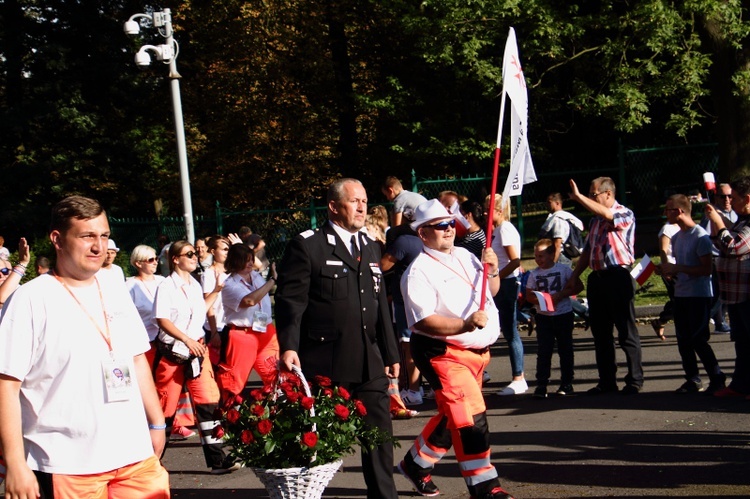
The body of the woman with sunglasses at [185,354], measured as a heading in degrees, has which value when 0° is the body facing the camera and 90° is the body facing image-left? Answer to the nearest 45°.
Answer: approximately 315°

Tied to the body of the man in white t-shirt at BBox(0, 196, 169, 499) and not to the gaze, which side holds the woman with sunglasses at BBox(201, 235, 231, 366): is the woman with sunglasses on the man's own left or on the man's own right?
on the man's own left

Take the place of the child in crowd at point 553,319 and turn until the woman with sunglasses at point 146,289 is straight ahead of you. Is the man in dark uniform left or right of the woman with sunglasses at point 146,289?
left

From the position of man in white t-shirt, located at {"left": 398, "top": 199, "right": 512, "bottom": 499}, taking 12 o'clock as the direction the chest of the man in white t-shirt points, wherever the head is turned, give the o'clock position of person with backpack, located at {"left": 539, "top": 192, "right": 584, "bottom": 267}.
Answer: The person with backpack is roughly at 8 o'clock from the man in white t-shirt.

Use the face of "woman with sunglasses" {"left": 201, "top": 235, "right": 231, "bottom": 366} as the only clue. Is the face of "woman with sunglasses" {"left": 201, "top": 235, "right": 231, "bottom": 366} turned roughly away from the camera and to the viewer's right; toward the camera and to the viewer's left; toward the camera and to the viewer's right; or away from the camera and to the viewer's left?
toward the camera and to the viewer's right

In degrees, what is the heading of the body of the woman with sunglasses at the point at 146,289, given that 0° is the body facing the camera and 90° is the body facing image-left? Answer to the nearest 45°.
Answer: approximately 315°

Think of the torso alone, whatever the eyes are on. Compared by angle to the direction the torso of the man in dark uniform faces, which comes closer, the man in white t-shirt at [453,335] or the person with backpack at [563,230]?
the man in white t-shirt

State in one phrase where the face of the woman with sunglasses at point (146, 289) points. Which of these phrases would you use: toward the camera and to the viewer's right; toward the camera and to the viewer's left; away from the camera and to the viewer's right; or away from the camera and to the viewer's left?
toward the camera and to the viewer's right
